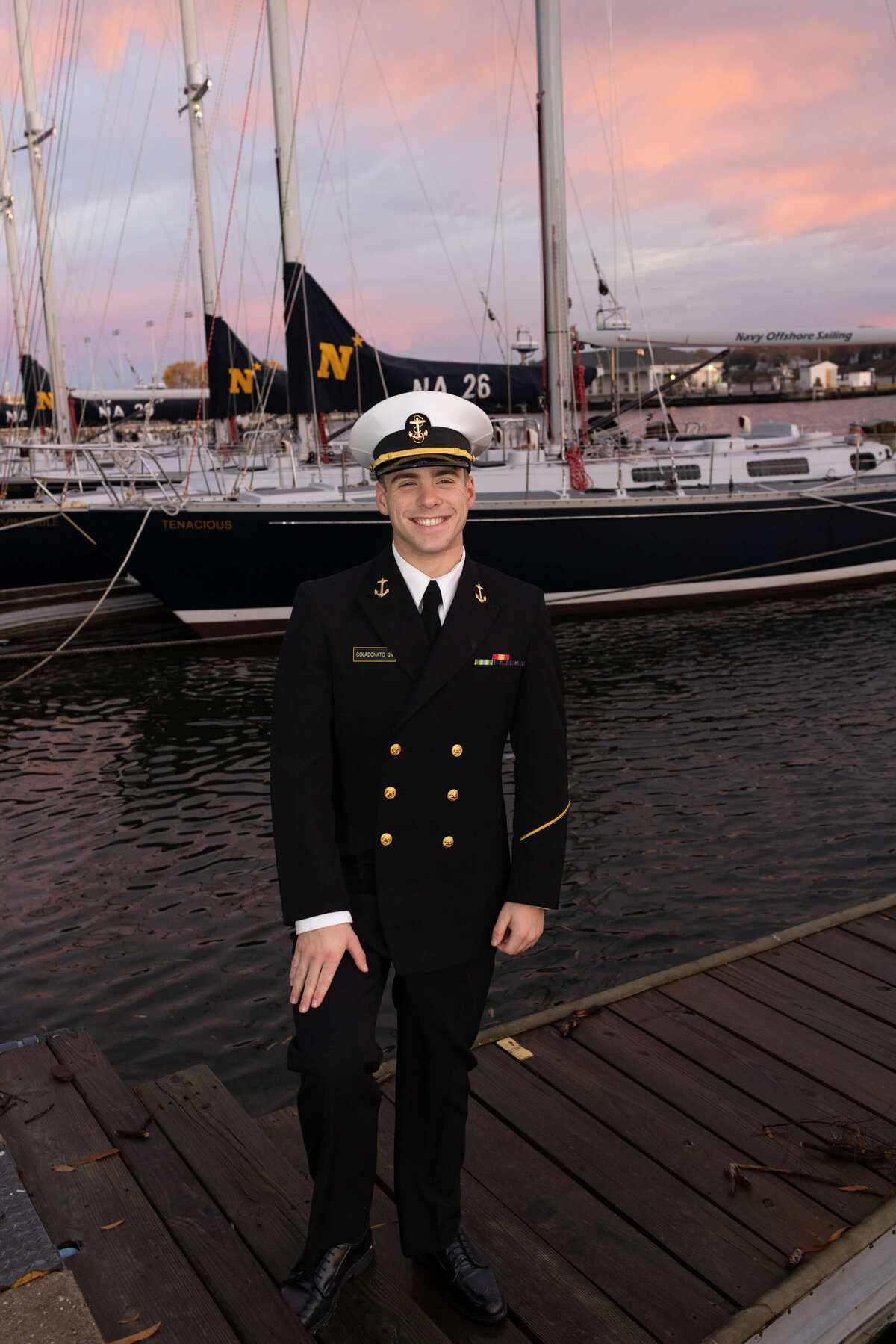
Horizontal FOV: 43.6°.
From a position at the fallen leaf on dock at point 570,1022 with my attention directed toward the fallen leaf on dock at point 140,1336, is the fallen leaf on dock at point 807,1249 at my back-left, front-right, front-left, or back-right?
front-left

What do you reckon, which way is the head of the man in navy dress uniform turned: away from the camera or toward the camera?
toward the camera

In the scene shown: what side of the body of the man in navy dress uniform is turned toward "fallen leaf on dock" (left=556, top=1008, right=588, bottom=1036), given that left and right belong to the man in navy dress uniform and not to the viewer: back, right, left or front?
back

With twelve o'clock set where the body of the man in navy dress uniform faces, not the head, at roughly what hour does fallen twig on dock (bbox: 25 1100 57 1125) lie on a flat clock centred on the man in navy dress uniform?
The fallen twig on dock is roughly at 4 o'clock from the man in navy dress uniform.

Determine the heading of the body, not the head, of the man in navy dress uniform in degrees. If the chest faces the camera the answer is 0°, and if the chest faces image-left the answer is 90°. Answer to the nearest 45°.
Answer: approximately 0°

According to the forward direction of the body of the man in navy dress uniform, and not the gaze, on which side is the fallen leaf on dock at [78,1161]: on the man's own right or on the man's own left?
on the man's own right

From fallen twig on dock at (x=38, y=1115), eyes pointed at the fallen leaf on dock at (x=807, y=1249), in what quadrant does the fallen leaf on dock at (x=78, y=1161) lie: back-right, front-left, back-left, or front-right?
front-right

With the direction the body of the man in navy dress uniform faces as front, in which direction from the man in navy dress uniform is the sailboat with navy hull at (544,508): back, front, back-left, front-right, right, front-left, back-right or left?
back

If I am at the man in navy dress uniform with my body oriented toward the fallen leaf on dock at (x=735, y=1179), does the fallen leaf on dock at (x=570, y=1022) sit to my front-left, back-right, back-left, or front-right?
front-left
